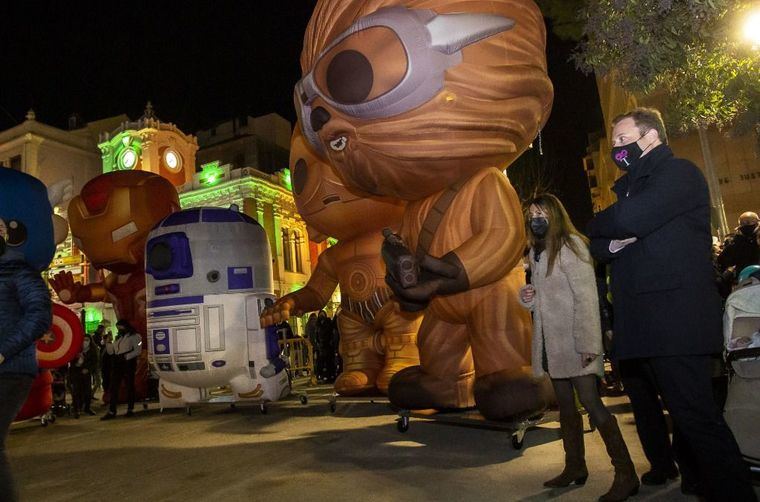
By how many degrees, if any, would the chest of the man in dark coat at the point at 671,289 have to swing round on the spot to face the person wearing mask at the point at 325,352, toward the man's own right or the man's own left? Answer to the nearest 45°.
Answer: approximately 45° to the man's own right

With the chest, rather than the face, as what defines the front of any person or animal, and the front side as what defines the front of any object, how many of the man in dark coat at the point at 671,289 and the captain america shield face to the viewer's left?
1

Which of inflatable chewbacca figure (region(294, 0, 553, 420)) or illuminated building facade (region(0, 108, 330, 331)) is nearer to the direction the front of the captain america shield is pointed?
the inflatable chewbacca figure

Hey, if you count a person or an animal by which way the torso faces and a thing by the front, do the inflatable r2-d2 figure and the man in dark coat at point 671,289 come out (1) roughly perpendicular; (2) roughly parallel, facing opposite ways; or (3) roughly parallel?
roughly perpendicular

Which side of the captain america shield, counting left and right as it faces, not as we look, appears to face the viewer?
front

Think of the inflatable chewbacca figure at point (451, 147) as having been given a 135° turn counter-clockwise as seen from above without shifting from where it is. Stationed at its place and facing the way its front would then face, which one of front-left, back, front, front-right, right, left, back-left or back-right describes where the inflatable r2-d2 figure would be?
back-left

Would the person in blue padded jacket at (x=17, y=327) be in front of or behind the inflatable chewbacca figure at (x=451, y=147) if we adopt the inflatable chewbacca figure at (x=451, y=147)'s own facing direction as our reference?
in front

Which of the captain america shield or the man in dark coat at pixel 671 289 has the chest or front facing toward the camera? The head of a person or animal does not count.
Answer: the captain america shield

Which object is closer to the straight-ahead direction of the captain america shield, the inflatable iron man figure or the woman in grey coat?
the woman in grey coat

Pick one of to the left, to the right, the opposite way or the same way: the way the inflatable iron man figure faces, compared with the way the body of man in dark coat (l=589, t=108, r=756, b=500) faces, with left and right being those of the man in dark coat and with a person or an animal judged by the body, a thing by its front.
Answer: to the left

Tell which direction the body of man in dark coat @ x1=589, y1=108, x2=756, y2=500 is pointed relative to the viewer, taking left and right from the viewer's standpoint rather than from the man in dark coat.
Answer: facing to the left of the viewer

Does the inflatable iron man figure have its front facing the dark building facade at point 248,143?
no

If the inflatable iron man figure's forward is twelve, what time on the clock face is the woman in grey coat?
The woman in grey coat is roughly at 10 o'clock from the inflatable iron man figure.

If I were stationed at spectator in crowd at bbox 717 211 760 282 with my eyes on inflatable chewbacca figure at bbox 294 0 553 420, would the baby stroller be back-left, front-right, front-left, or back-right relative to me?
front-left

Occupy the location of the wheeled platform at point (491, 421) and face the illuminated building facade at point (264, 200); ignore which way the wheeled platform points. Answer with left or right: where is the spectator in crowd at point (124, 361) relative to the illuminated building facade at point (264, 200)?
left

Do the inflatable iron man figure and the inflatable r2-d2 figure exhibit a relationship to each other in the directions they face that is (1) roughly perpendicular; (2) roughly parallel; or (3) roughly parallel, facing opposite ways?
roughly parallel

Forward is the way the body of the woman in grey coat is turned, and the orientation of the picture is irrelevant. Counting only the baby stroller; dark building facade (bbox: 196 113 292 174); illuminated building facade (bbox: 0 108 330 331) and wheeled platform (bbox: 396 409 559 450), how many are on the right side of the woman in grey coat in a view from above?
3

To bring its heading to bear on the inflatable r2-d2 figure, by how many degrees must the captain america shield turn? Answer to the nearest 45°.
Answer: approximately 90° to its left
